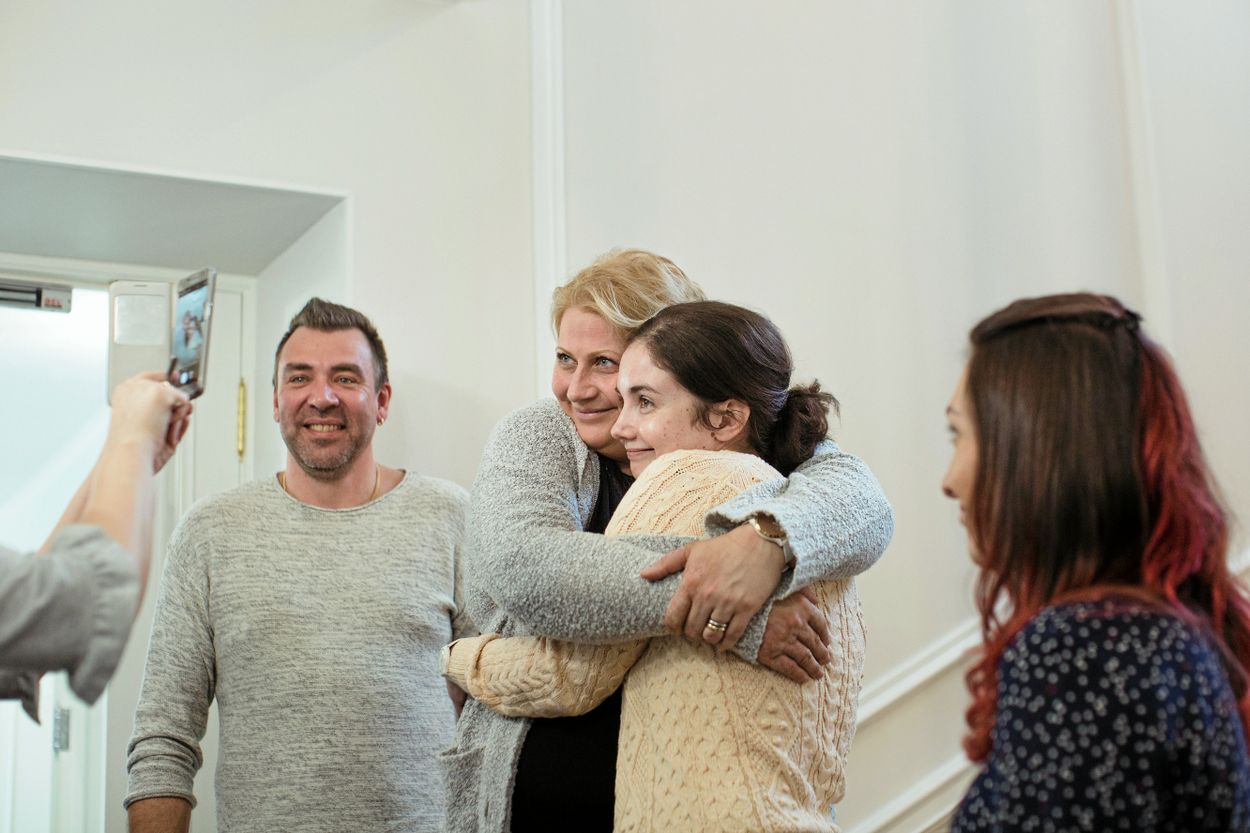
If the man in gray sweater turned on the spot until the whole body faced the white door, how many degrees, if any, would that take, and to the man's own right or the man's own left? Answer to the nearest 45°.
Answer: approximately 135° to the man's own right

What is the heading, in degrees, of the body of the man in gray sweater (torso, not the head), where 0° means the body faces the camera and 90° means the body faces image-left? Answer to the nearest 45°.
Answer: approximately 0°

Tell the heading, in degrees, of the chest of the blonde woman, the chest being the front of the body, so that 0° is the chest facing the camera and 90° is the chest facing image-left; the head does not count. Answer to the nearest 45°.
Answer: approximately 315°

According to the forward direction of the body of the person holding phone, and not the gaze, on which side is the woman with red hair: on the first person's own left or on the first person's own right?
on the first person's own right

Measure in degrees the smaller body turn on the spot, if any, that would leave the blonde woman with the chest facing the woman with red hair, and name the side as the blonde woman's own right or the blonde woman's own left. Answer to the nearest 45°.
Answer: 0° — they already face them

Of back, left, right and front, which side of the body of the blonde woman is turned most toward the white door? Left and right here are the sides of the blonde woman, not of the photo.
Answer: back

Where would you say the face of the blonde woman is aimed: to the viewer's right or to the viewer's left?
to the viewer's left

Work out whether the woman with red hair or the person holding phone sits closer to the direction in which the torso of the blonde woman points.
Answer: the woman with red hair

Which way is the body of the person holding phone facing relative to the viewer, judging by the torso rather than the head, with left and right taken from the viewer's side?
facing away from the viewer and to the right of the viewer

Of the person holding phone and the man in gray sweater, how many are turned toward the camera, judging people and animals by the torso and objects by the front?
1
